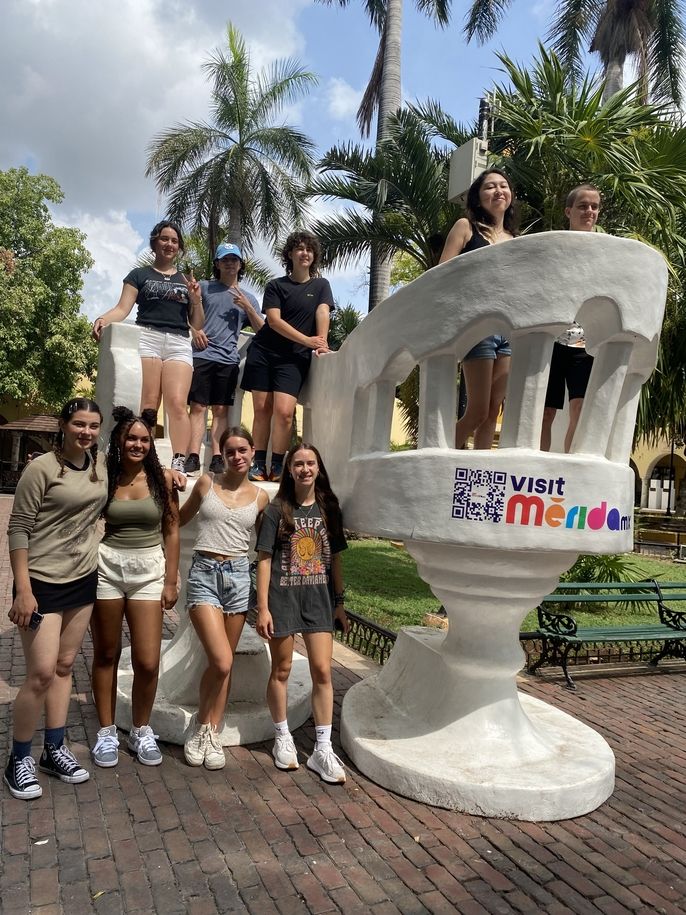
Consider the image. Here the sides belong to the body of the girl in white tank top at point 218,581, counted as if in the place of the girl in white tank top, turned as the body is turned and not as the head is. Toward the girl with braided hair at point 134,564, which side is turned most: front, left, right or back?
right

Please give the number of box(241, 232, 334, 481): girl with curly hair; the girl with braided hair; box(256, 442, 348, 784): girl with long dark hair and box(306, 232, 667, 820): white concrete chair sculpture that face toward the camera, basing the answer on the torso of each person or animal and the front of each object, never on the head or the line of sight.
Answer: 3

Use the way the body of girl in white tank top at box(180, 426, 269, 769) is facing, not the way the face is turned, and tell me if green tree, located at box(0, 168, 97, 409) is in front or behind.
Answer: behind

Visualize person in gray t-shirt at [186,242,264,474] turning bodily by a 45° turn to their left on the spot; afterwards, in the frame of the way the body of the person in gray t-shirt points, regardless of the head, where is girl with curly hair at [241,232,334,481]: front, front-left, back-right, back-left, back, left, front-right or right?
front

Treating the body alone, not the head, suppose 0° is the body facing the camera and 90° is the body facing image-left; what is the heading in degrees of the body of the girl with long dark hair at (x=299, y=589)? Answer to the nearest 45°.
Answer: approximately 0°

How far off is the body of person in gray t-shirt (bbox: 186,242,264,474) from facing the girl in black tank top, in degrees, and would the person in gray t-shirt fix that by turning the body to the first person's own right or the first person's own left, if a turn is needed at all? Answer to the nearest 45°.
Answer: approximately 45° to the first person's own left

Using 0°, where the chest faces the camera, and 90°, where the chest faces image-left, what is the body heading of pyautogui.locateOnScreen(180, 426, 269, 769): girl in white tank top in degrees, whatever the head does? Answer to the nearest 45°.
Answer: approximately 0°

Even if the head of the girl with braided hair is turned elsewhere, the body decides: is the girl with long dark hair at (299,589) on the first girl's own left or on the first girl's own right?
on the first girl's own left
